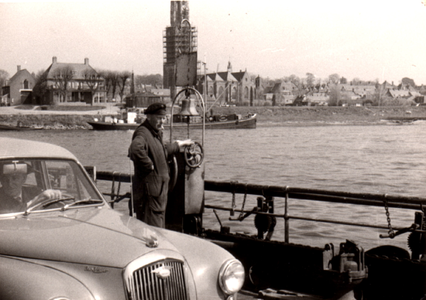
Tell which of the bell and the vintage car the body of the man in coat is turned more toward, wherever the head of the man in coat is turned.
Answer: the bell

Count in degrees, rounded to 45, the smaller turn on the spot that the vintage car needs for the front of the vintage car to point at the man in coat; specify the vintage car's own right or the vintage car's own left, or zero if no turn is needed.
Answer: approximately 135° to the vintage car's own left

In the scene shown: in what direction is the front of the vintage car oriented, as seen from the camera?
facing the viewer and to the right of the viewer

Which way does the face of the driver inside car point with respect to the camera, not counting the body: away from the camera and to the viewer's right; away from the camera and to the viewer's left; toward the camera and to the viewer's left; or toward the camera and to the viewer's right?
toward the camera and to the viewer's right

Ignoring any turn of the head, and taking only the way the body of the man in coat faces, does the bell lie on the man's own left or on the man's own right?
on the man's own left

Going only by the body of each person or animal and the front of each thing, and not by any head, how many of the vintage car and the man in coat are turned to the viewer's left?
0

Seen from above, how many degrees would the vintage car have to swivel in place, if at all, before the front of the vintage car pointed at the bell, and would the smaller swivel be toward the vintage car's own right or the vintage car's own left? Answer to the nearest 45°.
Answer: approximately 135° to the vintage car's own left

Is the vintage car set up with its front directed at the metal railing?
no

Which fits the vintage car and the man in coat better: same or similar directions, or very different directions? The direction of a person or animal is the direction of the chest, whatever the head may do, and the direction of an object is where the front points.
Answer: same or similar directions

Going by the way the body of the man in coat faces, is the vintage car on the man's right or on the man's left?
on the man's right

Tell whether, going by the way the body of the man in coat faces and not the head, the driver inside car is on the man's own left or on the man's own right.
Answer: on the man's own right
